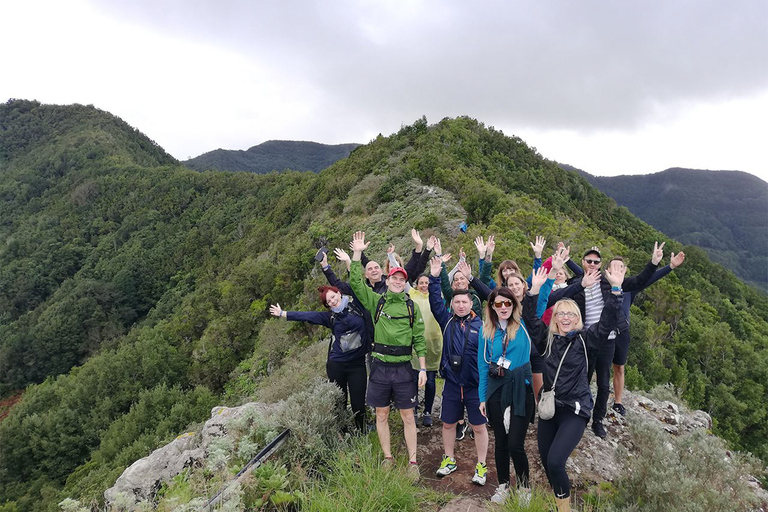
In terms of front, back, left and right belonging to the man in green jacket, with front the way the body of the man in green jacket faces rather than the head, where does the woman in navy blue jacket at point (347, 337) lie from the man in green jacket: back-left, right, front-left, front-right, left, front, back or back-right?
back-right

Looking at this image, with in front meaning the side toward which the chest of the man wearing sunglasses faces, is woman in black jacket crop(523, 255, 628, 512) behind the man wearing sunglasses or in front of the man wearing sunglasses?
in front

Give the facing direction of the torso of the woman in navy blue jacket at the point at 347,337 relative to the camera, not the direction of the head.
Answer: toward the camera

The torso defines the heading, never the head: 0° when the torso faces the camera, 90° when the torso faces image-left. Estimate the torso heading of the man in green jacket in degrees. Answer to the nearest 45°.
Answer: approximately 0°

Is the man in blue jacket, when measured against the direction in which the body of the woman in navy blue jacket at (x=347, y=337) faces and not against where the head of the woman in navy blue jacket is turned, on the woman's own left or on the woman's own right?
on the woman's own left

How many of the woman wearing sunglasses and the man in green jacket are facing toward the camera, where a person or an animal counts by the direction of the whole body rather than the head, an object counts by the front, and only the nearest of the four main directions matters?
2

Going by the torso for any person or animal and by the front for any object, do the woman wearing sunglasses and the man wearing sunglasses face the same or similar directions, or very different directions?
same or similar directions

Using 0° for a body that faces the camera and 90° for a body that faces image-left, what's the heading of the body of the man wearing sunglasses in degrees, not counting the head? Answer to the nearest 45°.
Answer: approximately 0°

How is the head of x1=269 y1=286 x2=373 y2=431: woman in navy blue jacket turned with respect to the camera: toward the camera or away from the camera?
toward the camera

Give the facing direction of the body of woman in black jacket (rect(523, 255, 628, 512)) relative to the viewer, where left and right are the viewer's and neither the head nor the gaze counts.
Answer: facing the viewer

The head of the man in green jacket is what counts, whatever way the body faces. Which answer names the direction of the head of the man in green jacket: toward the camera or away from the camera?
toward the camera

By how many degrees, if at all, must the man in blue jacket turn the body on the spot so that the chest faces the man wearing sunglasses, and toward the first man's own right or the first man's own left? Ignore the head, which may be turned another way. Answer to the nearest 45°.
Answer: approximately 135° to the first man's own left

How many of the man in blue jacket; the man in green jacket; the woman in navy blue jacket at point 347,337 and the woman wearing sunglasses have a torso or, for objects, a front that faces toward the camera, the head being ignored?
4

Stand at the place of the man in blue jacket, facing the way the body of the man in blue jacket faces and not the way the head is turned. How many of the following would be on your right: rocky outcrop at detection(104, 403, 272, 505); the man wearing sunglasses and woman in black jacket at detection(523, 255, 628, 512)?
1

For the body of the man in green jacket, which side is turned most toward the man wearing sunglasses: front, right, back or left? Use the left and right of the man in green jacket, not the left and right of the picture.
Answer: left

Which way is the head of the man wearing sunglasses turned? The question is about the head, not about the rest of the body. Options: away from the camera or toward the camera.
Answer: toward the camera
